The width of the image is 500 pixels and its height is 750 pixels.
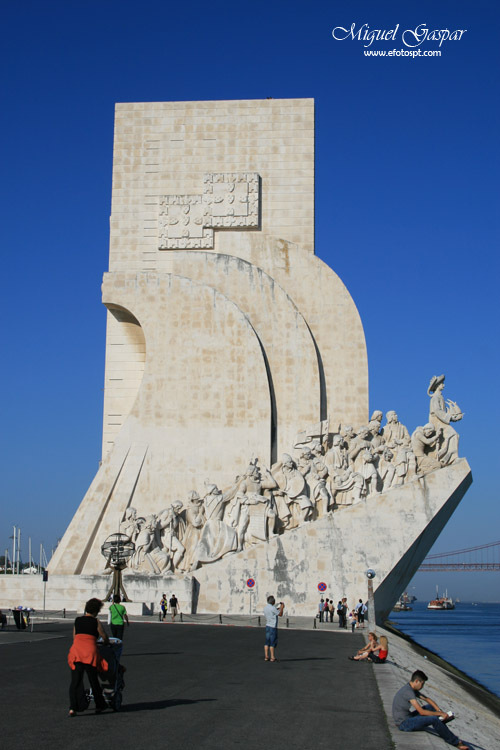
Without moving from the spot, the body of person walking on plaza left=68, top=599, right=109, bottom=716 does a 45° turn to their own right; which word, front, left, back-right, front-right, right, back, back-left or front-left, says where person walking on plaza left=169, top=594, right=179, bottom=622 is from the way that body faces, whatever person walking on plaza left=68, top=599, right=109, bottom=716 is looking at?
left

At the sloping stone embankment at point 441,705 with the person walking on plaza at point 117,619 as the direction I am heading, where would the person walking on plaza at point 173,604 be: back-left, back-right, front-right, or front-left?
front-right

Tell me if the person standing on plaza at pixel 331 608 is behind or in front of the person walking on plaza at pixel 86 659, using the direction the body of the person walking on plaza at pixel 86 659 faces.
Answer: in front

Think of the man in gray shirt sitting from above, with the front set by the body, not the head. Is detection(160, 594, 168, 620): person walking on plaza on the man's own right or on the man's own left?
on the man's own left

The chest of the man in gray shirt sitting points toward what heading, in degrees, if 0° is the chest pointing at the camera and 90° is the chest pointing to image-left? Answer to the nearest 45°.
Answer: approximately 270°

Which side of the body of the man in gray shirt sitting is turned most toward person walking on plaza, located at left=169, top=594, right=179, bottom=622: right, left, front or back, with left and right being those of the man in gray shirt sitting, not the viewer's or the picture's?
left

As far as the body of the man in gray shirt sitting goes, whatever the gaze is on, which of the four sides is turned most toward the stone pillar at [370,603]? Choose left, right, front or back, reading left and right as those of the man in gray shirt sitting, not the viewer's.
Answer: left

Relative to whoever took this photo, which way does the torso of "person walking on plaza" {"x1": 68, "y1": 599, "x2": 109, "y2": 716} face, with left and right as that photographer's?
facing away from the viewer and to the right of the viewer

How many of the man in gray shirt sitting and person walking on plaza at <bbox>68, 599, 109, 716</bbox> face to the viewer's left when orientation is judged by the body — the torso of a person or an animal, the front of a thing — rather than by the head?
0

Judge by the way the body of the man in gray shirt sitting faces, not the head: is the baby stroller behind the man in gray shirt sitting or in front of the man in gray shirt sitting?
behind

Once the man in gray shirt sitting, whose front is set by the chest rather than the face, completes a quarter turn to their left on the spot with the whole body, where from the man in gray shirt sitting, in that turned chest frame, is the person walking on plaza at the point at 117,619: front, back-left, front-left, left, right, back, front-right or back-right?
front-left
